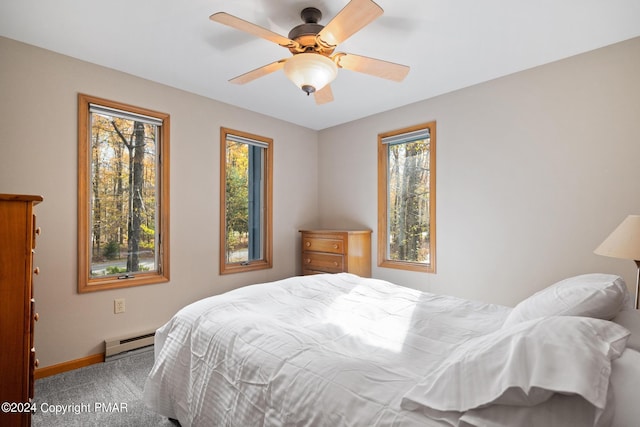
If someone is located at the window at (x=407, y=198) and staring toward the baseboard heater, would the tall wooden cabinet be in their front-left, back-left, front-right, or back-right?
front-left

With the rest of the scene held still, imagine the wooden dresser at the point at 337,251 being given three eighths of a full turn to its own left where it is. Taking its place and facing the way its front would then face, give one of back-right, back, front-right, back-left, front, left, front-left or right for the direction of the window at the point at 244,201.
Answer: back

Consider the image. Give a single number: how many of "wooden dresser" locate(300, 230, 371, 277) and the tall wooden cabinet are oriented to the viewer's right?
1

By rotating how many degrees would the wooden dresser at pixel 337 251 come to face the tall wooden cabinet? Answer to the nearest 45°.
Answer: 0° — it already faces it

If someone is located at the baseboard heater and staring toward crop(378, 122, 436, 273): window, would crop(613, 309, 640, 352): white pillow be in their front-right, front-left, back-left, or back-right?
front-right

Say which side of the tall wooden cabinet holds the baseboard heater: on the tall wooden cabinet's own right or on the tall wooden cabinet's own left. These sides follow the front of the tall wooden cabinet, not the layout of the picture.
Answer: on the tall wooden cabinet's own left

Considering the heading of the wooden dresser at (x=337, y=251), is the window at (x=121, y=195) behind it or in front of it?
in front

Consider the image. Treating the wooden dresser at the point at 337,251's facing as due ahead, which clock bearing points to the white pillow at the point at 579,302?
The white pillow is roughly at 10 o'clock from the wooden dresser.

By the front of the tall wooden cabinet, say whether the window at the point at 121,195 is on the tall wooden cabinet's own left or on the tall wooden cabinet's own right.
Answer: on the tall wooden cabinet's own left

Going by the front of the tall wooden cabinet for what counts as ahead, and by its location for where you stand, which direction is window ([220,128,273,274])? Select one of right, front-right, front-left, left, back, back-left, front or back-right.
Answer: front-left

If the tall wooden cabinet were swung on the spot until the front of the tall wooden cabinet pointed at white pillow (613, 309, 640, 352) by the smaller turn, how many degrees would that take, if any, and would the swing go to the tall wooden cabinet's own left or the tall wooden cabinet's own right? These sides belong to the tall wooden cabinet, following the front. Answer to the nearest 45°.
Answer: approximately 45° to the tall wooden cabinet's own right

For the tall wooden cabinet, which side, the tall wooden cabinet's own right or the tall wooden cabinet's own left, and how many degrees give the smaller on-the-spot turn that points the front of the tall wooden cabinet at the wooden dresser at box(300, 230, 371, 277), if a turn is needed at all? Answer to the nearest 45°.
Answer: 0° — it already faces it

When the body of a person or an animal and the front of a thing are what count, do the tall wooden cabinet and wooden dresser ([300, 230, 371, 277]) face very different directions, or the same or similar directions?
very different directions

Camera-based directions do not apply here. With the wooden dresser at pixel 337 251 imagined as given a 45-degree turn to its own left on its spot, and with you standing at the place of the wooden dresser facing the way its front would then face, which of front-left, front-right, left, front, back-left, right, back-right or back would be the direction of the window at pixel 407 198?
left

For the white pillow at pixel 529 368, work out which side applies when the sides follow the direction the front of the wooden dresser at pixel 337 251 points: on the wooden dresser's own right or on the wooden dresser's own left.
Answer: on the wooden dresser's own left

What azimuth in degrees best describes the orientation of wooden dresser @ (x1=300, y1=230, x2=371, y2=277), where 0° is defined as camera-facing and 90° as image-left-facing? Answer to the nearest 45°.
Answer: approximately 45°

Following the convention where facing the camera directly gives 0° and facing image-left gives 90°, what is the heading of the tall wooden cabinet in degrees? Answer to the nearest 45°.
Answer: approximately 270°
